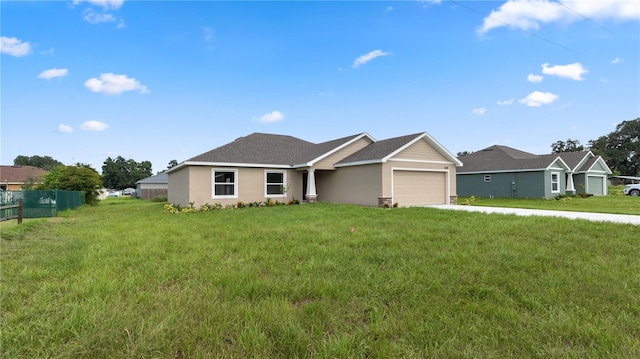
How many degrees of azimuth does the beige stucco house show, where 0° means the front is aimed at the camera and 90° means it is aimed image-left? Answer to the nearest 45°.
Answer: approximately 315°

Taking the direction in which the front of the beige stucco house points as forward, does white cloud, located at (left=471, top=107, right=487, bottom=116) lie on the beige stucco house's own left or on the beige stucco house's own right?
on the beige stucco house's own left

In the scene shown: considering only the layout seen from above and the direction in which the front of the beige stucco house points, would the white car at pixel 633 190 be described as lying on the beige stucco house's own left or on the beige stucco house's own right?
on the beige stucco house's own left

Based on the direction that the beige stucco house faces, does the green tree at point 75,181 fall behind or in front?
behind

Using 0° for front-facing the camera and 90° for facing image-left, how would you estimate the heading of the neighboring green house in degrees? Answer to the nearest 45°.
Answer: approximately 315°

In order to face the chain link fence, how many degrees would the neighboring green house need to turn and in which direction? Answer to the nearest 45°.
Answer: approximately 90° to its right
